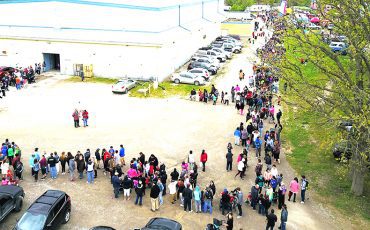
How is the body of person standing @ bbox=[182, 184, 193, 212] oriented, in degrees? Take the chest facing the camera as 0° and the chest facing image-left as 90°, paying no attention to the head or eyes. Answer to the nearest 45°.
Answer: approximately 180°

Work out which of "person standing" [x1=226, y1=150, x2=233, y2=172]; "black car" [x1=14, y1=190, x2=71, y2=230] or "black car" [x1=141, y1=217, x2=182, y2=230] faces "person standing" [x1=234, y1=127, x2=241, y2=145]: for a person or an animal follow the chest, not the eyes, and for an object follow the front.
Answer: "person standing" [x1=226, y1=150, x2=233, y2=172]

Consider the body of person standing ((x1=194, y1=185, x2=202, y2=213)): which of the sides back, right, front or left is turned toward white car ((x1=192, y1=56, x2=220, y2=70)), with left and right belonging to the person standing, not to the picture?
front

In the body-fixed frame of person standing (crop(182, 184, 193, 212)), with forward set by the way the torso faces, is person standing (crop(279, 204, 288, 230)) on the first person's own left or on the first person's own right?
on the first person's own right

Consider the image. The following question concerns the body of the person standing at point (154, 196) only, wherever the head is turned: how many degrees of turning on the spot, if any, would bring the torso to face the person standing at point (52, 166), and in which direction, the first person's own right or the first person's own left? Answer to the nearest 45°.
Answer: approximately 45° to the first person's own left

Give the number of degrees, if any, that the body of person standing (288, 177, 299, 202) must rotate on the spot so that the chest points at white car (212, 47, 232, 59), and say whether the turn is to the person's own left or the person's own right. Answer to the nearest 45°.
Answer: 0° — they already face it

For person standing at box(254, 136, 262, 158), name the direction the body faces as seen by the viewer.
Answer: away from the camera

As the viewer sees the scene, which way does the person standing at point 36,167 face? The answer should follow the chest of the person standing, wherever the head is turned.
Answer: away from the camera

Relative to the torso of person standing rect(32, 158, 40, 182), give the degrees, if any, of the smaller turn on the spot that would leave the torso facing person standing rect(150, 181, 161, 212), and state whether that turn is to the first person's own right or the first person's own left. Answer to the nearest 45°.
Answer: approximately 135° to the first person's own right

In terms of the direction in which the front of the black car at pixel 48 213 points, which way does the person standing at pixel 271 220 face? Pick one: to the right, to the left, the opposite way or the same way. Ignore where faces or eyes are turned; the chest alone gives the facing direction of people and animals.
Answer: the opposite way
